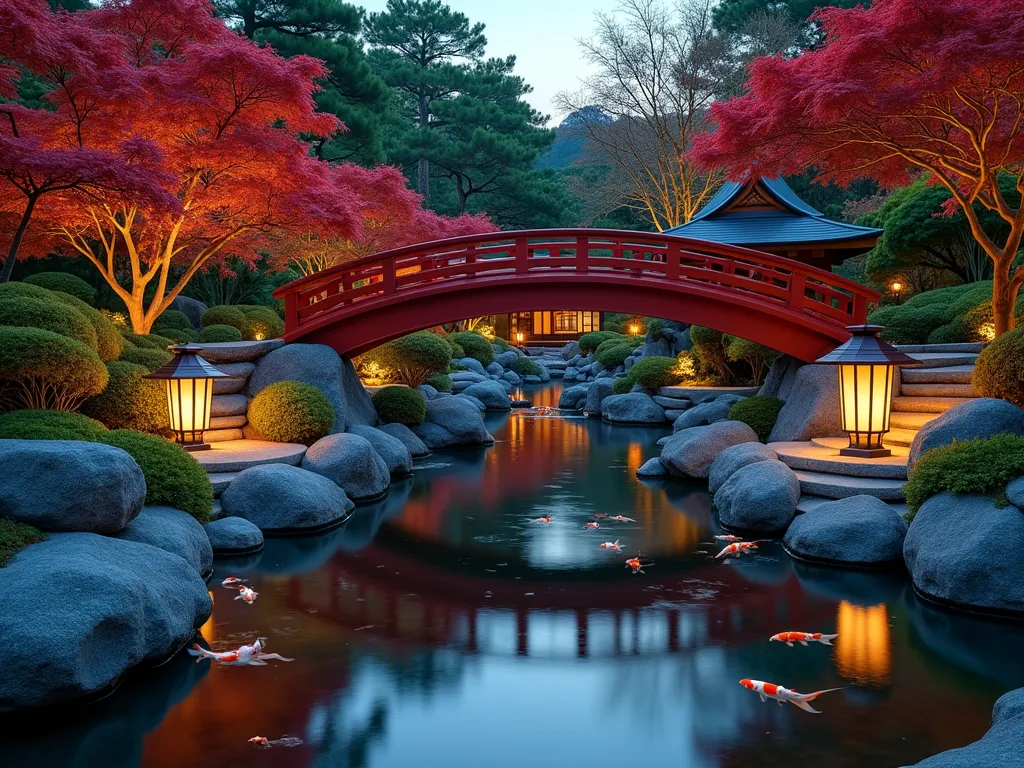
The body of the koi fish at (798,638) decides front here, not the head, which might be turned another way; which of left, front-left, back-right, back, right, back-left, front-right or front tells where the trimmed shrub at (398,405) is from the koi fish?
front-right

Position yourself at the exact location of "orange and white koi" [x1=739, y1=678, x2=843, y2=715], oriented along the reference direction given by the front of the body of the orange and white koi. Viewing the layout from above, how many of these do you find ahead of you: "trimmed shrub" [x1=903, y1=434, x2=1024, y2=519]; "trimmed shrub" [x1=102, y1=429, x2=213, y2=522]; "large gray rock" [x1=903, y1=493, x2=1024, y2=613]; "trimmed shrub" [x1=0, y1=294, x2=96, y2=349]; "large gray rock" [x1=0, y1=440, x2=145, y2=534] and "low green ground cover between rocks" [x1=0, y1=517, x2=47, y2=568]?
4

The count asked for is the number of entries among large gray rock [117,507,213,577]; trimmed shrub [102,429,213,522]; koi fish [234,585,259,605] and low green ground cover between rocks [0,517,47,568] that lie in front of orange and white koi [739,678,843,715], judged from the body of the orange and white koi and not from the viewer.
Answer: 4

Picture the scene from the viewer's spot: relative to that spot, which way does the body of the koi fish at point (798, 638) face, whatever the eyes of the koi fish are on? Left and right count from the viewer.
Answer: facing to the left of the viewer

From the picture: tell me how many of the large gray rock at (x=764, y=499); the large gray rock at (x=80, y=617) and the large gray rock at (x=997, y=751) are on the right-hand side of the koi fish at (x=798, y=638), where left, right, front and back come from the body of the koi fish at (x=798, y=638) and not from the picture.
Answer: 1

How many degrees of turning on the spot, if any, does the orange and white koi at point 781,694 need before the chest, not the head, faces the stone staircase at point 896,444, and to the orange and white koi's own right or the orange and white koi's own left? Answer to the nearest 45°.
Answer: approximately 90° to the orange and white koi's own right

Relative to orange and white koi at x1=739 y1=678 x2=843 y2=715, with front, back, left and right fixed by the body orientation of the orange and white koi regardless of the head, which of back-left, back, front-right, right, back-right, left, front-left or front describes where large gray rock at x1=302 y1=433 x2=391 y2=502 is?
front-right

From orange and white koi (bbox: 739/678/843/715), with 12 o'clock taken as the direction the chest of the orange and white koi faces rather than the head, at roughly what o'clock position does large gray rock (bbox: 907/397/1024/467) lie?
The large gray rock is roughly at 4 o'clock from the orange and white koi.

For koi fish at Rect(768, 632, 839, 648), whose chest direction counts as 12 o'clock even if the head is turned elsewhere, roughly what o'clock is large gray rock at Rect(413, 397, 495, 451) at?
The large gray rock is roughly at 2 o'clock from the koi fish.

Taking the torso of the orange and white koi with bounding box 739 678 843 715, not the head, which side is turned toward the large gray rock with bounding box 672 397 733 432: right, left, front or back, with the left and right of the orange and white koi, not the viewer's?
right

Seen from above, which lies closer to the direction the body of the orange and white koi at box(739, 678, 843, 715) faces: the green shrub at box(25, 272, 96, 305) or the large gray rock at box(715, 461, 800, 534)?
the green shrub

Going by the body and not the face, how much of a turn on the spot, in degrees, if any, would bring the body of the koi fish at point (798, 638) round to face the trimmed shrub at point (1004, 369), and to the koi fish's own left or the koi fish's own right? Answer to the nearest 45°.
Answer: approximately 135° to the koi fish's own right

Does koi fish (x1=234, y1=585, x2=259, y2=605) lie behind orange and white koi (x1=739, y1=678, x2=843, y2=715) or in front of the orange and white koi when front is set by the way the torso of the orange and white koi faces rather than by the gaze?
in front

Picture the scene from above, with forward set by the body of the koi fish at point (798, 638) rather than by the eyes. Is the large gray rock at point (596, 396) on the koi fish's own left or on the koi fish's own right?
on the koi fish's own right

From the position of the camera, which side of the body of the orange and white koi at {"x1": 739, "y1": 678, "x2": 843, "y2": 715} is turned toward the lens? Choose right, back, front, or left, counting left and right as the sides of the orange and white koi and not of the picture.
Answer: left

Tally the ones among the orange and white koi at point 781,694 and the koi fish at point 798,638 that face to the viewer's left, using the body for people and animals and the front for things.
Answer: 2
